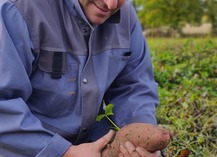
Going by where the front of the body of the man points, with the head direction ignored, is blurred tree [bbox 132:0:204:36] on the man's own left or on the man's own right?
on the man's own left

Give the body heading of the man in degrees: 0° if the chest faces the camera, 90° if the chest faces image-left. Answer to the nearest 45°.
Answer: approximately 315°
